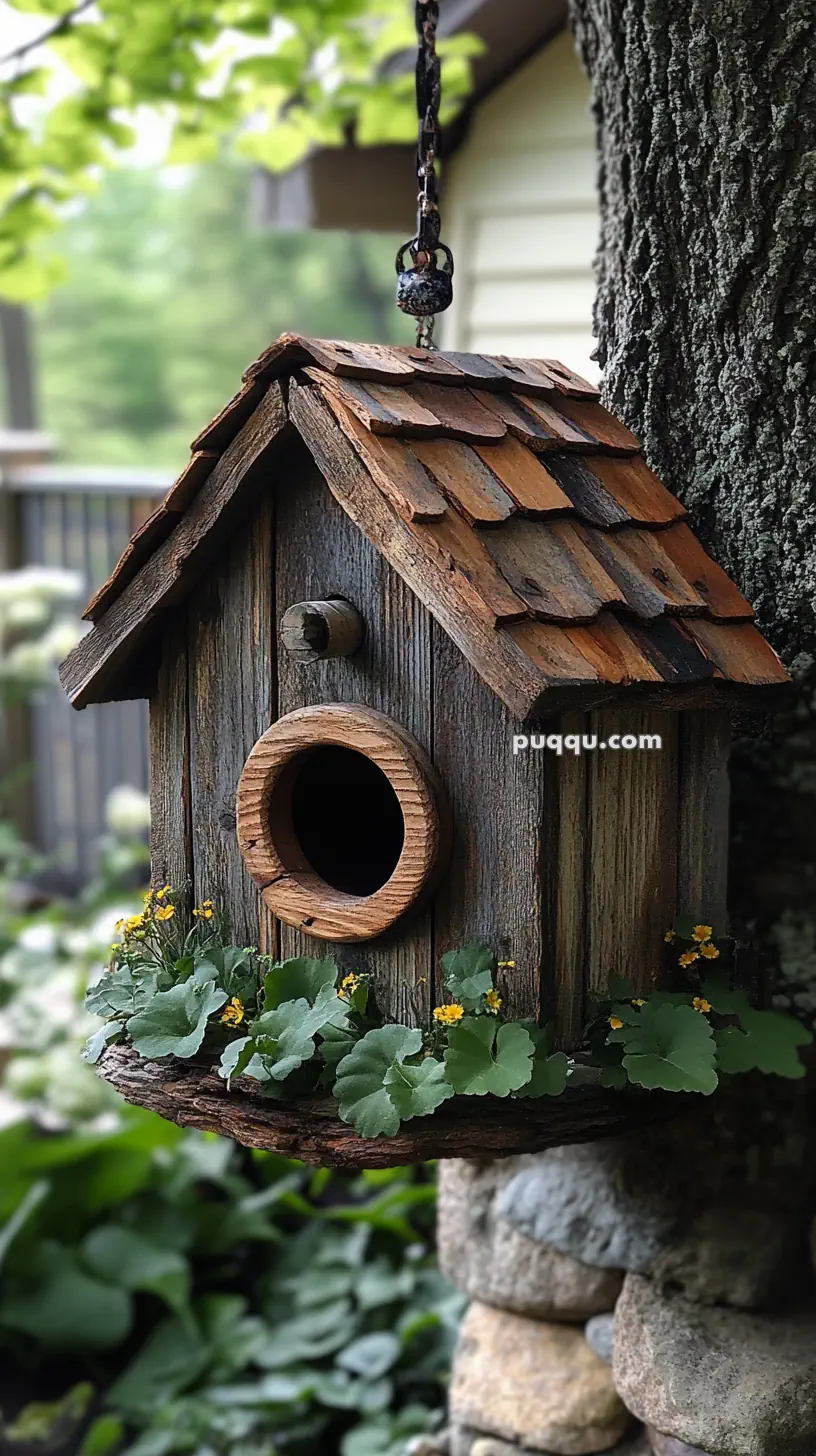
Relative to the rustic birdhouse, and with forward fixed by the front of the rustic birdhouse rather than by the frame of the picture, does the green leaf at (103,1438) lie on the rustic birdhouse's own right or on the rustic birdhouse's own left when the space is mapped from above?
on the rustic birdhouse's own right

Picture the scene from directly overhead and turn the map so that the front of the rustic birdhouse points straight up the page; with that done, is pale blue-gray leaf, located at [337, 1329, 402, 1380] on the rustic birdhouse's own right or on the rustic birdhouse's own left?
on the rustic birdhouse's own right

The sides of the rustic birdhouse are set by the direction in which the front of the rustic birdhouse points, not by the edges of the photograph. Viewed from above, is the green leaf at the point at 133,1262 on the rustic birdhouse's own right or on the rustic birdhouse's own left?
on the rustic birdhouse's own right

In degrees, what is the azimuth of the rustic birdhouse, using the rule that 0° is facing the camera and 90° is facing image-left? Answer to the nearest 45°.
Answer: approximately 45°
